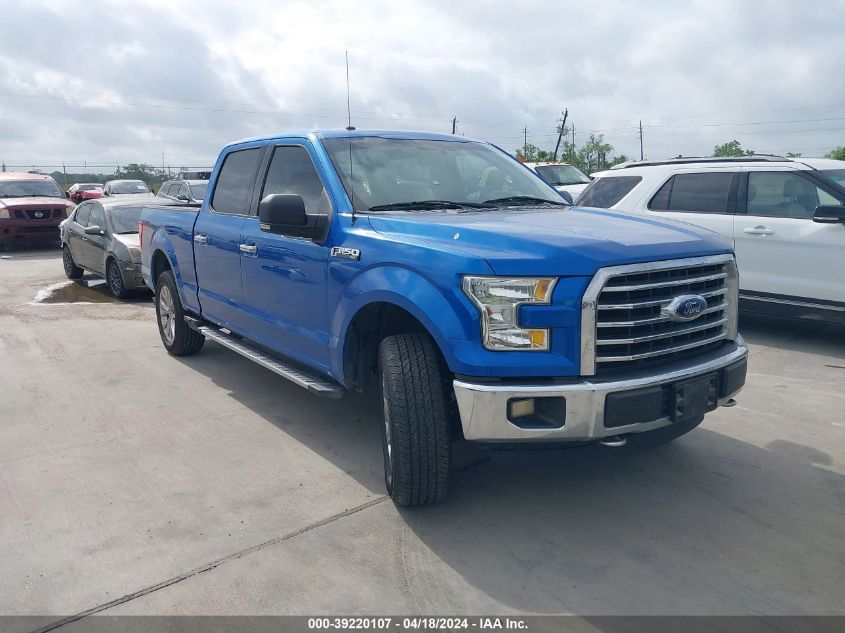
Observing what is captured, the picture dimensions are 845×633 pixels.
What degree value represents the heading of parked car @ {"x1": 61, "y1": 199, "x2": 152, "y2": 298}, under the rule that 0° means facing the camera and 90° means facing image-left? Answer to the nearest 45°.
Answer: approximately 315°

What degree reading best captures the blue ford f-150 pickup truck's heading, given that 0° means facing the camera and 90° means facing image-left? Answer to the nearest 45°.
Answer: approximately 315°

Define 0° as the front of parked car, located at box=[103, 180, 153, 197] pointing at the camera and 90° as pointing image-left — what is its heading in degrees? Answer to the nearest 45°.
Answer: approximately 0°

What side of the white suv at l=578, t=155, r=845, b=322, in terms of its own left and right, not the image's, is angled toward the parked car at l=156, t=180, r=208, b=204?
back

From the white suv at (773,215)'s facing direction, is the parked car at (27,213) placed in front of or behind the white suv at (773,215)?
behind

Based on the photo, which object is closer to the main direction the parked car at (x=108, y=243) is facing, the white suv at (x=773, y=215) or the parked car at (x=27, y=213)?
the white suv

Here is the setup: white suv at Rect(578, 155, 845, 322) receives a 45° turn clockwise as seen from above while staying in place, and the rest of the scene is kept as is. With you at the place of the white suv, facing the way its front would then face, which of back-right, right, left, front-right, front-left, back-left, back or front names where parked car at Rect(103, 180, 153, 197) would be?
back-right

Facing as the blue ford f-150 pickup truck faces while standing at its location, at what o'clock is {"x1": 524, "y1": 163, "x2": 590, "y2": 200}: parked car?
The parked car is roughly at 8 o'clock from the blue ford f-150 pickup truck.

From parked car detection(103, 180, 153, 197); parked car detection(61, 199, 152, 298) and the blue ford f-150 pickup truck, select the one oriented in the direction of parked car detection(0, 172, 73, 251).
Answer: parked car detection(103, 180, 153, 197)

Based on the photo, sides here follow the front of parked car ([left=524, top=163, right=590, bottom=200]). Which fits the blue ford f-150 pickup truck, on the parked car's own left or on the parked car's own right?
on the parked car's own right

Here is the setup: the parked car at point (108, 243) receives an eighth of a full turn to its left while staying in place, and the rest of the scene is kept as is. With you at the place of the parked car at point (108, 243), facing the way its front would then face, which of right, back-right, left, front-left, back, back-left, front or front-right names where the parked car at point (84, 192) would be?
left
